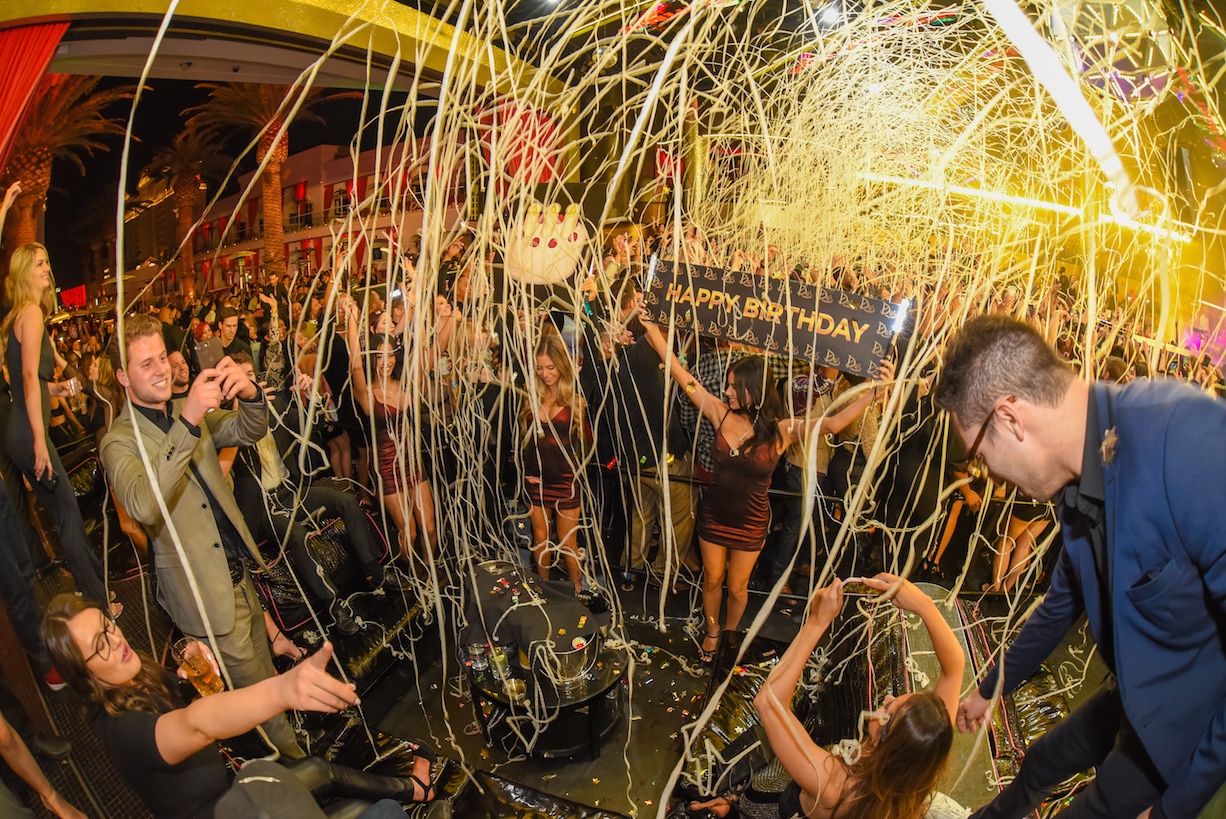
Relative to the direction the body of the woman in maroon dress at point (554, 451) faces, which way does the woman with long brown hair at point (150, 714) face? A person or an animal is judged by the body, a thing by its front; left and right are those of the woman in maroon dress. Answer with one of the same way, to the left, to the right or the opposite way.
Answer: to the left

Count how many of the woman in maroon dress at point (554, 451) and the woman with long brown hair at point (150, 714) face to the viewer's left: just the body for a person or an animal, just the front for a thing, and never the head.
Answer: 0

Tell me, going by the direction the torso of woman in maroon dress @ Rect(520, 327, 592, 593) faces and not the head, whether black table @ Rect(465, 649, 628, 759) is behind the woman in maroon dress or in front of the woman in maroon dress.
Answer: in front

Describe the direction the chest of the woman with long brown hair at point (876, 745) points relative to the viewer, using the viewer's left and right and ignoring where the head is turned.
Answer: facing away from the viewer and to the left of the viewer

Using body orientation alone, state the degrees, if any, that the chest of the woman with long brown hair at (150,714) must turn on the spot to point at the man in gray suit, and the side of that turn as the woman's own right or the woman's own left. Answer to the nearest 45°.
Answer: approximately 90° to the woman's own left

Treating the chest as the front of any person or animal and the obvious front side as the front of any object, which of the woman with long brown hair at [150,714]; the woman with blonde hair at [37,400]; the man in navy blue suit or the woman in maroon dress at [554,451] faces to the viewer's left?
the man in navy blue suit

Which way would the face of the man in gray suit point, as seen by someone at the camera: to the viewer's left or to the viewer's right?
to the viewer's right

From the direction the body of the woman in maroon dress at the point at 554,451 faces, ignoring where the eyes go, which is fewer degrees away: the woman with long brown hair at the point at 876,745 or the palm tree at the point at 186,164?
the woman with long brown hair

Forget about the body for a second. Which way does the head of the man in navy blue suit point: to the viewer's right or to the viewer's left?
to the viewer's left

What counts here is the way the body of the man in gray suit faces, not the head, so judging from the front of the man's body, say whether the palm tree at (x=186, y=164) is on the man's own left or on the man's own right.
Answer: on the man's own left
